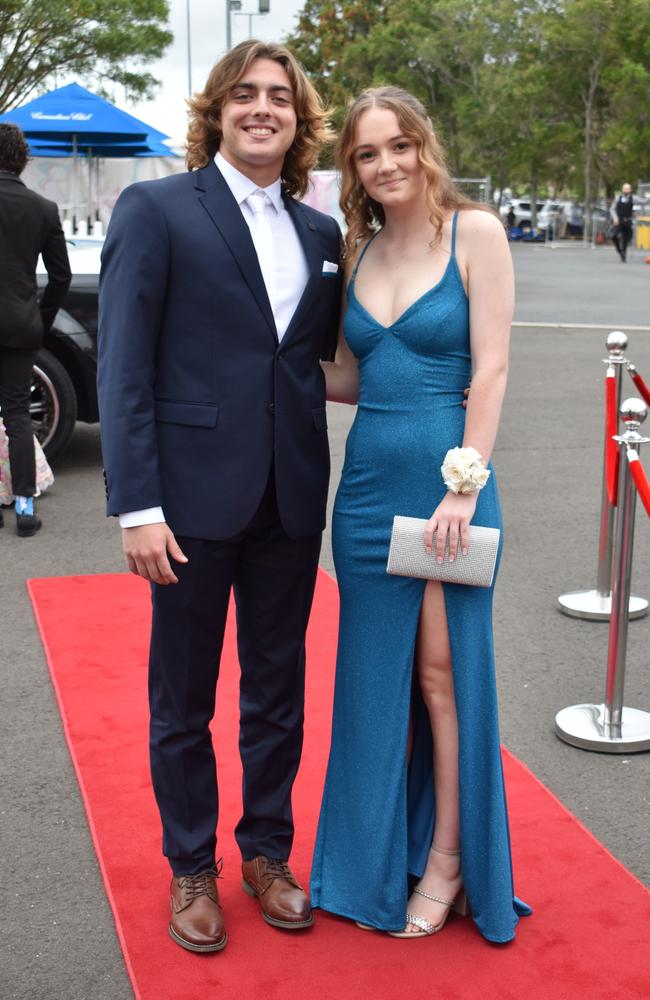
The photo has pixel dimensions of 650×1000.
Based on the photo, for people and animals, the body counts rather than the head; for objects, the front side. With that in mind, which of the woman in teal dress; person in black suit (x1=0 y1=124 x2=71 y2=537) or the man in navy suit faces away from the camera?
the person in black suit

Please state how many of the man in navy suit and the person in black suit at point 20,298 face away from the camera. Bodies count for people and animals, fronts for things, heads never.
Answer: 1

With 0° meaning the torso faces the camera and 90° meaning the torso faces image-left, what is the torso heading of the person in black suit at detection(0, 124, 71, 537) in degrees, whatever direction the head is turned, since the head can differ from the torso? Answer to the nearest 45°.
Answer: approximately 180°

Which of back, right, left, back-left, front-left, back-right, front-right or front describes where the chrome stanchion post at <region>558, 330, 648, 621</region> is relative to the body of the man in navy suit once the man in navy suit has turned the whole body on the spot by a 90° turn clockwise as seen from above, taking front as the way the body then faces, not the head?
back

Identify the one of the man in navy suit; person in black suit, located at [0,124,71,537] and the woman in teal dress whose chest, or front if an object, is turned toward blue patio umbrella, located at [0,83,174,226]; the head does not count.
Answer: the person in black suit

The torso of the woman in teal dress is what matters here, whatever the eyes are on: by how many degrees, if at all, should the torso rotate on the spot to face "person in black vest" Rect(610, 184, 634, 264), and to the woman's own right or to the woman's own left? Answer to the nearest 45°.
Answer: approximately 135° to the woman's own right

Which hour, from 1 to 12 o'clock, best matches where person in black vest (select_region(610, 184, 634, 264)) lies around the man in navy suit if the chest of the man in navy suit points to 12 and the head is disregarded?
The person in black vest is roughly at 8 o'clock from the man in navy suit.

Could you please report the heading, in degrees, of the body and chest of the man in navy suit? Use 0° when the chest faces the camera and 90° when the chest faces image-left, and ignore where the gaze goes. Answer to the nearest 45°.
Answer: approximately 315°

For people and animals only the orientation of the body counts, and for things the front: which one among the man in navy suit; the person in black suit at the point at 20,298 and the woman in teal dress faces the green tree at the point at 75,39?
the person in black suit

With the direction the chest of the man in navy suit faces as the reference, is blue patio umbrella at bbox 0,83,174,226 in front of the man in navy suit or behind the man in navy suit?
behind

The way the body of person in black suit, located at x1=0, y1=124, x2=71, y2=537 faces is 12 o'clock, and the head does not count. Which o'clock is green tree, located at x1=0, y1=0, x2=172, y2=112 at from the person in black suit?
The green tree is roughly at 12 o'clock from the person in black suit.
